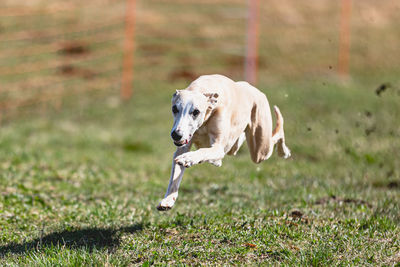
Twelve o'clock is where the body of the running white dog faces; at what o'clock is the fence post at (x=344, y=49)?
The fence post is roughly at 5 o'clock from the running white dog.

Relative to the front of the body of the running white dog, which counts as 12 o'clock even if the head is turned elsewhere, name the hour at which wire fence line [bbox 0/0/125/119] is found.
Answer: The wire fence line is roughly at 4 o'clock from the running white dog.

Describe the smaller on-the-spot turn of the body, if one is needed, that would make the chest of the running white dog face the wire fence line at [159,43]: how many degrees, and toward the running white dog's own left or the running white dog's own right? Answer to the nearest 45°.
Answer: approximately 135° to the running white dog's own right

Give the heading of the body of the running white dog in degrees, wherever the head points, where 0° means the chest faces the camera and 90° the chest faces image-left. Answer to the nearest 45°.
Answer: approximately 45°

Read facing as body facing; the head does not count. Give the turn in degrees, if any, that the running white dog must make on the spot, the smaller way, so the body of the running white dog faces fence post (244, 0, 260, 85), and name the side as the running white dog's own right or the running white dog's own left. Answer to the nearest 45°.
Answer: approximately 135° to the running white dog's own right
